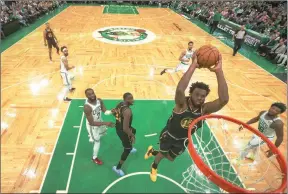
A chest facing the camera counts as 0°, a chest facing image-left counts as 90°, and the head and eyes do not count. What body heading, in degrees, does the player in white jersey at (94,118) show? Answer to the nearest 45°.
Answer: approximately 315°

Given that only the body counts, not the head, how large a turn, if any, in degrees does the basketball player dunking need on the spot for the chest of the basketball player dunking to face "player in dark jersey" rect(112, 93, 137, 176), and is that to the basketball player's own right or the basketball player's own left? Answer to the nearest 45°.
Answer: approximately 135° to the basketball player's own right

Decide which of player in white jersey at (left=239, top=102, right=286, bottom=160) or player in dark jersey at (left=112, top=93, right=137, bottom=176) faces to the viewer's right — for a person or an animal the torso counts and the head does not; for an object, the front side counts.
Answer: the player in dark jersey

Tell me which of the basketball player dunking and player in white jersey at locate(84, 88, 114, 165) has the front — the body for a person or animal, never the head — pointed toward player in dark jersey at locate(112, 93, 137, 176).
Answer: the player in white jersey

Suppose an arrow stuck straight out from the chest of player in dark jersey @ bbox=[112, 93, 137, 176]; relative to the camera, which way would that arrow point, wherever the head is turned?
to the viewer's right

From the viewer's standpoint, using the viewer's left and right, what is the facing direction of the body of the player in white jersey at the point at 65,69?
facing to the right of the viewer

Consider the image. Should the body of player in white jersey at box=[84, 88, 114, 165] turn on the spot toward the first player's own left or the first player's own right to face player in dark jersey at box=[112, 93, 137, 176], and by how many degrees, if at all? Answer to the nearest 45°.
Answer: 0° — they already face them

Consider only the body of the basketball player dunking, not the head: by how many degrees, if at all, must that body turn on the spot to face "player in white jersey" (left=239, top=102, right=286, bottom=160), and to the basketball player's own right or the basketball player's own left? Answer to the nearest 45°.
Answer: approximately 90° to the basketball player's own left

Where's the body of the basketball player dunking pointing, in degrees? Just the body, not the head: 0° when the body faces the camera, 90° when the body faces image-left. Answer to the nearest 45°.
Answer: approximately 315°

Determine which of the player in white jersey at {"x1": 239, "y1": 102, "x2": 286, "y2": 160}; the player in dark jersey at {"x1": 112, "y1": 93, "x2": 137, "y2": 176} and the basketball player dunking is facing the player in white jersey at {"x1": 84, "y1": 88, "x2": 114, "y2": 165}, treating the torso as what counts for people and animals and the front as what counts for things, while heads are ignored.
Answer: the player in white jersey at {"x1": 239, "y1": 102, "x2": 286, "y2": 160}
